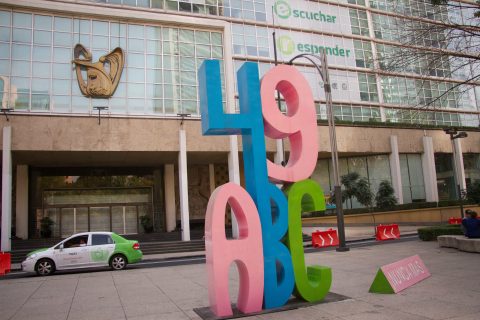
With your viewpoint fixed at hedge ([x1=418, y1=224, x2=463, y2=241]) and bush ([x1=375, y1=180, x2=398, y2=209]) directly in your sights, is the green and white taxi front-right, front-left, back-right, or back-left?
back-left

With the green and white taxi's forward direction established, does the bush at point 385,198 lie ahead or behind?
behind

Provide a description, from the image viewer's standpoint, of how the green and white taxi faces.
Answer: facing to the left of the viewer

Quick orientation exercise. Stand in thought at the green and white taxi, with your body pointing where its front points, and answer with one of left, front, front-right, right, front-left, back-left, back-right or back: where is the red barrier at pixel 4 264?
front-right

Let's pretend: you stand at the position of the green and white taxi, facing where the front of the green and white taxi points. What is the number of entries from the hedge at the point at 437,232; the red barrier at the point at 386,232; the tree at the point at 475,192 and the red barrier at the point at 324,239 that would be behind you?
4

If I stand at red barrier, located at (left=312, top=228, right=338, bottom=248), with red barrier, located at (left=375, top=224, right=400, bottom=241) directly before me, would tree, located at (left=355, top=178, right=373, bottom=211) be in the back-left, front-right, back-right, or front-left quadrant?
front-left

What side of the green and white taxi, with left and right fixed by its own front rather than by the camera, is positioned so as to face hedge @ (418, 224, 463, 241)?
back

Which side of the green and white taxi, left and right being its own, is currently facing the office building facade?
right

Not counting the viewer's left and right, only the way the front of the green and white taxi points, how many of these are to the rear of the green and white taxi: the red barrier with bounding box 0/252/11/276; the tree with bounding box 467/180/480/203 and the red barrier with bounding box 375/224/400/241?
2

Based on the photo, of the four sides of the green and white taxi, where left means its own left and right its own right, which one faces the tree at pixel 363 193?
back

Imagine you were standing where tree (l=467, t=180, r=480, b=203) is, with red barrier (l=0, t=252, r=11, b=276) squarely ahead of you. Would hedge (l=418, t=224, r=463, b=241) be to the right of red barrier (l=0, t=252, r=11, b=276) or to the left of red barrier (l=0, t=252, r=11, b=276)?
left

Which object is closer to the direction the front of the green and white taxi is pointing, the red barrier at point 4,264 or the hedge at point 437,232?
the red barrier

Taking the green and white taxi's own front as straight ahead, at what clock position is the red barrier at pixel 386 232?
The red barrier is roughly at 6 o'clock from the green and white taxi.
